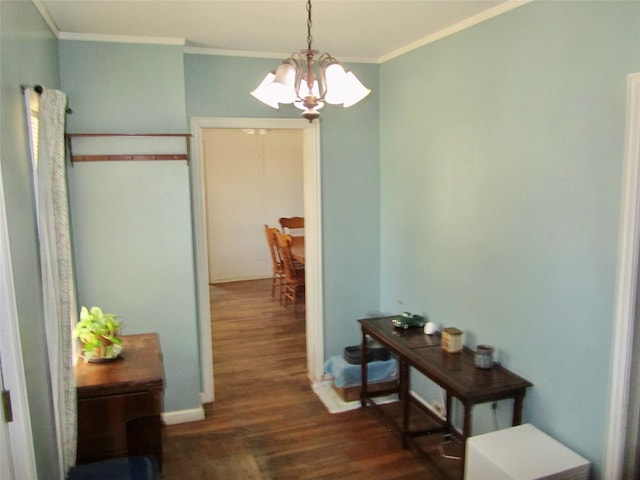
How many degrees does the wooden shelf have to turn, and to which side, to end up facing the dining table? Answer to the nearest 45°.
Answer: approximately 135° to its left

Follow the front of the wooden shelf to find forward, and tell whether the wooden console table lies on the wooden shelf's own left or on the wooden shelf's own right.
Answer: on the wooden shelf's own left

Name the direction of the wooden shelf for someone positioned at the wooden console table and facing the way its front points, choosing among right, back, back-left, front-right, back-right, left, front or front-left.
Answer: front-right

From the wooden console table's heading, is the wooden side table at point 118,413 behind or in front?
in front

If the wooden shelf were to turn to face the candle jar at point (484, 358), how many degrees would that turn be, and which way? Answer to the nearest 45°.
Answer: approximately 45° to its left

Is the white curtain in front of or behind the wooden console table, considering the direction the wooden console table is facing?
in front

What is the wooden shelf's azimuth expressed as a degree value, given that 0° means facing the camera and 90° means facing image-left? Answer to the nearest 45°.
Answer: approximately 0°

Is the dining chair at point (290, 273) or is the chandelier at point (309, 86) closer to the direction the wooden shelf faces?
the chandelier

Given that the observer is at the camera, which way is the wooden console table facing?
facing the viewer and to the left of the viewer

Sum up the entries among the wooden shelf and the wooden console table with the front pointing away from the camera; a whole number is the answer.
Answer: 0

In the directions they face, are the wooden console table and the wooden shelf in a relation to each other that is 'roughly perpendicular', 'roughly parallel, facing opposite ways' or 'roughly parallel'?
roughly perpendicular
